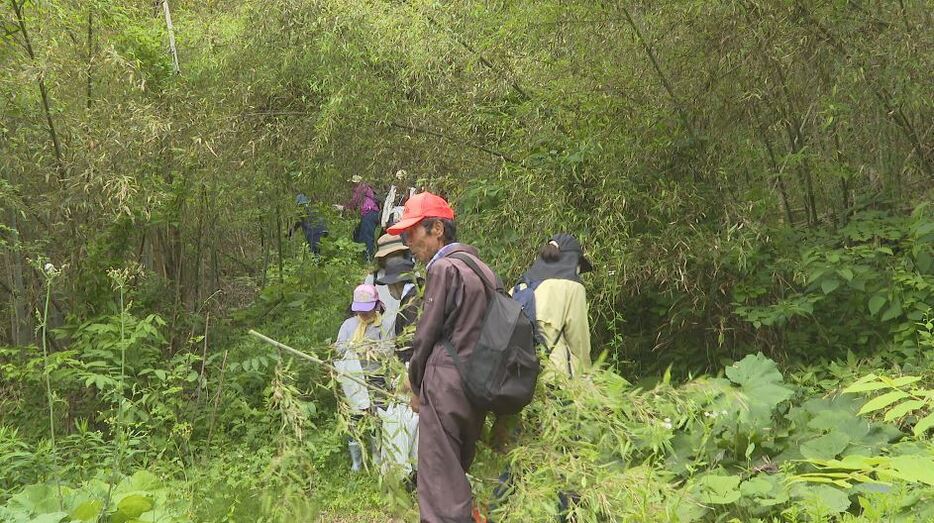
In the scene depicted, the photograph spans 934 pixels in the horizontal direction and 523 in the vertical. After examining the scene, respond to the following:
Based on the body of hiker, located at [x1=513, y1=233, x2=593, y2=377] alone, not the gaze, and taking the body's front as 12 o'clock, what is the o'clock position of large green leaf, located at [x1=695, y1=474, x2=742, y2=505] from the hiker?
The large green leaf is roughly at 5 o'clock from the hiker.

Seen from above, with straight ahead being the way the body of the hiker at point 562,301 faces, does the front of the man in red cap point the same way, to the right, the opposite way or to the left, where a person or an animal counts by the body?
to the left

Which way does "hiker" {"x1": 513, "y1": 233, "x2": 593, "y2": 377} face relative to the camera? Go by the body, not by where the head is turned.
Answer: away from the camera

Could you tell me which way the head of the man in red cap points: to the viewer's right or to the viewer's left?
to the viewer's left

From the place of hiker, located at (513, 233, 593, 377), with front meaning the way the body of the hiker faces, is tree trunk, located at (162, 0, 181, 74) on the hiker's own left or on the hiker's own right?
on the hiker's own left

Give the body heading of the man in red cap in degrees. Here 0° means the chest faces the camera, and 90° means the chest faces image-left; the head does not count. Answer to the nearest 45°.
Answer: approximately 90°

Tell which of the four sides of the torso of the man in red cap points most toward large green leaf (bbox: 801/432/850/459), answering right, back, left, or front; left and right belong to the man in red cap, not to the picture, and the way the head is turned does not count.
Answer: back

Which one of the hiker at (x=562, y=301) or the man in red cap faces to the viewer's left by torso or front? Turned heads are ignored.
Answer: the man in red cap
